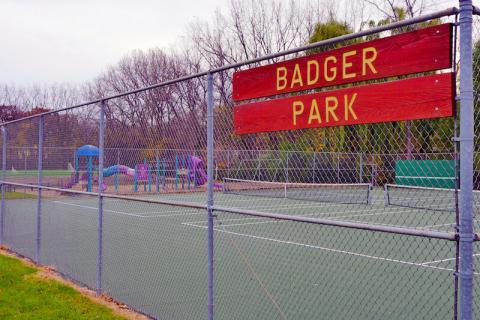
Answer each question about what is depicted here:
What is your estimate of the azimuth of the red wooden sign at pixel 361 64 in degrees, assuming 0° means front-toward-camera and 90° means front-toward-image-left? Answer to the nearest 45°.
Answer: approximately 45°

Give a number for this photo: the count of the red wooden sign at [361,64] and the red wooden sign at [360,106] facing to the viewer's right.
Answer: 0

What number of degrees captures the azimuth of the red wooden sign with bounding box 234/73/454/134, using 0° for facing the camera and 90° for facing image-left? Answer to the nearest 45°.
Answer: approximately 45°

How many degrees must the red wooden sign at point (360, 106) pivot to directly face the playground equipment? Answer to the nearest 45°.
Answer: approximately 90° to its right

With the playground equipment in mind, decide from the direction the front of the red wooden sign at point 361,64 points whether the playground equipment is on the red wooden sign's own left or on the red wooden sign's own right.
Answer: on the red wooden sign's own right

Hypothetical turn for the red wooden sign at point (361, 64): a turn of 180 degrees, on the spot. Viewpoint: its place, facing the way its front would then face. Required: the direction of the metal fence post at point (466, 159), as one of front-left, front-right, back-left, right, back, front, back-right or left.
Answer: right
